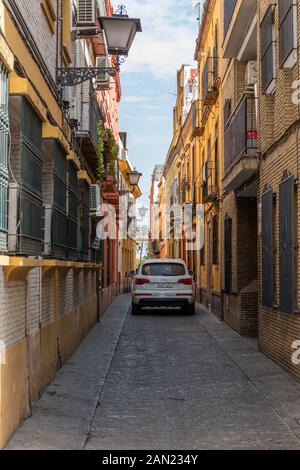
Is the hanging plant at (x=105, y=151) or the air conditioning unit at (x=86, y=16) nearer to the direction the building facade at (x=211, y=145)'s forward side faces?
the hanging plant

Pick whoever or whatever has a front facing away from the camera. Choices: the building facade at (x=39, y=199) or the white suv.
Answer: the white suv

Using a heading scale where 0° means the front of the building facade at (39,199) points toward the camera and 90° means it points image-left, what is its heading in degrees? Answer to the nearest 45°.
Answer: approximately 270°

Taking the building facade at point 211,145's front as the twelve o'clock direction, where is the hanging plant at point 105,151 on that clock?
The hanging plant is roughly at 11 o'clock from the building facade.

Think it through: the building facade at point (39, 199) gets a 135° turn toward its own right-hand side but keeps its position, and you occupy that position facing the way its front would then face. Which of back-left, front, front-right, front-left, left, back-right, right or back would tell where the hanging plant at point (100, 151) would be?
back-right

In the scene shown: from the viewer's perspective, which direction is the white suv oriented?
away from the camera

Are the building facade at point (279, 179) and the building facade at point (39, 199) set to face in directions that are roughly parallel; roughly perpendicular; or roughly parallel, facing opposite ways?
roughly parallel, facing opposite ways

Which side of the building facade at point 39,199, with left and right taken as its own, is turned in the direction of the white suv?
left

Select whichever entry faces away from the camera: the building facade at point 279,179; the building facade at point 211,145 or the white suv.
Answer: the white suv

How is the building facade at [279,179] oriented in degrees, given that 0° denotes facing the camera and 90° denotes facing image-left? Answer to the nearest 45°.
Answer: approximately 90°

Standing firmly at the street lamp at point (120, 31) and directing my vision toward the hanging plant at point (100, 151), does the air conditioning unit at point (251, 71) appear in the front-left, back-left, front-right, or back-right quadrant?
front-right

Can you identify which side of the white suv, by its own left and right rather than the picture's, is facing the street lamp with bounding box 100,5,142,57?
back

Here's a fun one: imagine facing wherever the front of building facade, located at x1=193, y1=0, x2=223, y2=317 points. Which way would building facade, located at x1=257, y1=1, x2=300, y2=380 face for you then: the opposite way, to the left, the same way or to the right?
the same way

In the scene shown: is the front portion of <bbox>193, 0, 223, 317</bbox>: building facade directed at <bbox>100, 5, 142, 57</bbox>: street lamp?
no

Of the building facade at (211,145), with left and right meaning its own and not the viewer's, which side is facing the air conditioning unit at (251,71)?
left

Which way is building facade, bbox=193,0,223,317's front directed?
to the viewer's left

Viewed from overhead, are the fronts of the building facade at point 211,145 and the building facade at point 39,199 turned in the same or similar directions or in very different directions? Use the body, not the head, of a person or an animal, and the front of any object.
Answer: very different directions
